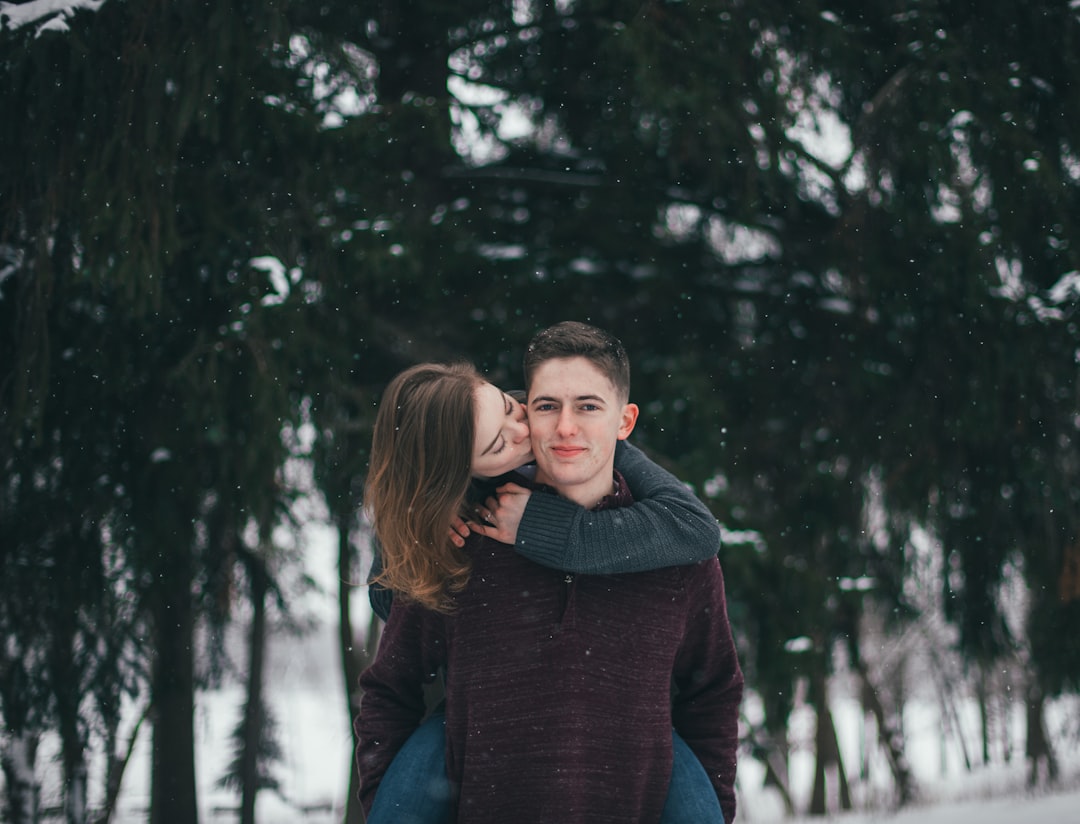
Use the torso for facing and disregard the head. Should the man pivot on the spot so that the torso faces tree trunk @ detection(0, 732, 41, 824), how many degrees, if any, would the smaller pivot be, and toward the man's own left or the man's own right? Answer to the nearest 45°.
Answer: approximately 135° to the man's own right

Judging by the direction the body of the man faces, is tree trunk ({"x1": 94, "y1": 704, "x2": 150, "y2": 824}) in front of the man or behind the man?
behind

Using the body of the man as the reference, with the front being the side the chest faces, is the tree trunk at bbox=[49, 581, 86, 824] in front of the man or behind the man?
behind

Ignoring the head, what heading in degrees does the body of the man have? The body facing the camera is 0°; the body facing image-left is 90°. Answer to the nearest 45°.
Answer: approximately 0°

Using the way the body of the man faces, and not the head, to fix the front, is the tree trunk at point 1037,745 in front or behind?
behind
